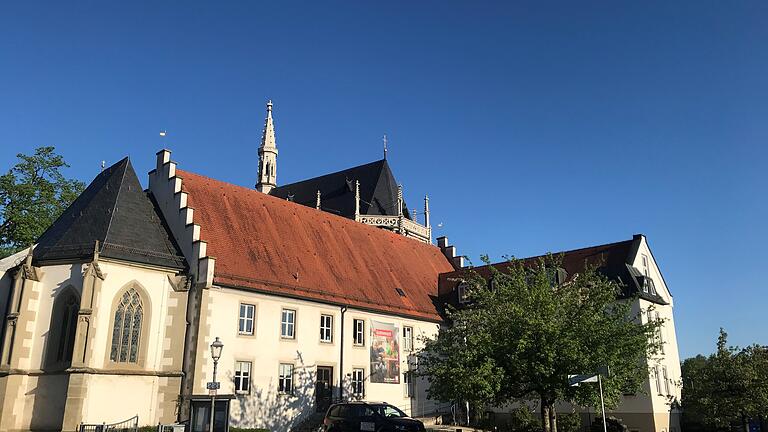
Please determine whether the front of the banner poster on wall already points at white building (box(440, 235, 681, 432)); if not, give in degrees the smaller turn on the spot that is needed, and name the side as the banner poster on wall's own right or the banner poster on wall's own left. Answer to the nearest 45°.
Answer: approximately 45° to the banner poster on wall's own left

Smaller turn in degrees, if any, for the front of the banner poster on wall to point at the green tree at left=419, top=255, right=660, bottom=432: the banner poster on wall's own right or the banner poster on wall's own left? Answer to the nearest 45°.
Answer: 0° — it already faces it

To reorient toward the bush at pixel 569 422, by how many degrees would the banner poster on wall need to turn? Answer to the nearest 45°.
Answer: approximately 45° to its left

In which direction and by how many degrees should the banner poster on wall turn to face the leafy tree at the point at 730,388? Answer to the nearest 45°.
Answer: approximately 45° to its left
